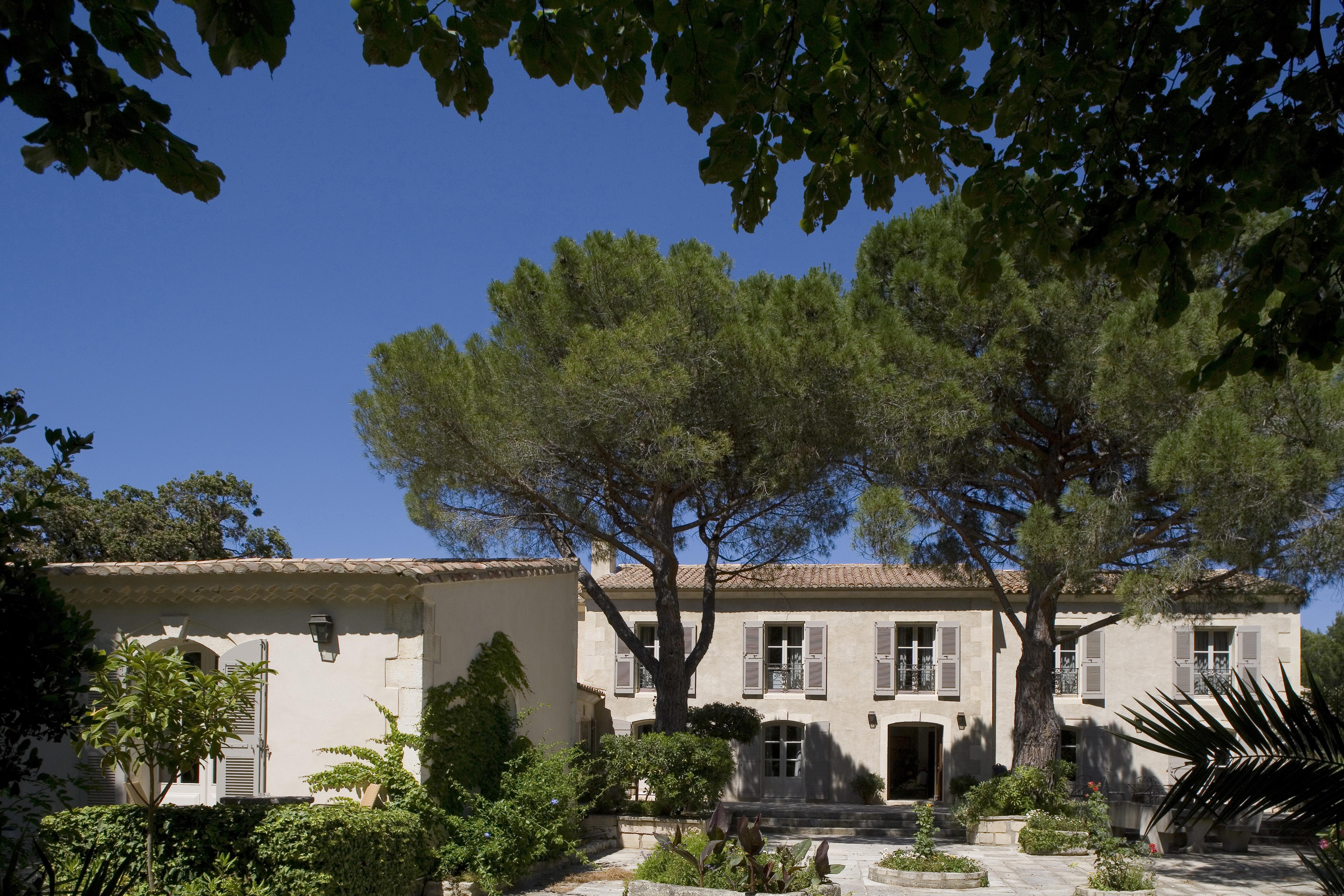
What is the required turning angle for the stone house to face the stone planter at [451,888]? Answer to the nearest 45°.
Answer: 0° — it already faces it

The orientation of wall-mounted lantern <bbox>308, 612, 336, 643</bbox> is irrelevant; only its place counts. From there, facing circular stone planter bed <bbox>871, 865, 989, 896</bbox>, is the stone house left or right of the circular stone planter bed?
left

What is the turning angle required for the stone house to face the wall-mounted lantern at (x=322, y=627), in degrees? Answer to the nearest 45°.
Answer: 0° — it already faces it

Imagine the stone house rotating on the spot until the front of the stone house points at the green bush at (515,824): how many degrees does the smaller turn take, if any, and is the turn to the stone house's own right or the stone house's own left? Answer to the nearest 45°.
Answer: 0° — it already faces it

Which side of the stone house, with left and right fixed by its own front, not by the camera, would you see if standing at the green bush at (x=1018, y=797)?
front

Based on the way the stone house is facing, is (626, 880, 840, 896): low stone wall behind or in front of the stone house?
in front

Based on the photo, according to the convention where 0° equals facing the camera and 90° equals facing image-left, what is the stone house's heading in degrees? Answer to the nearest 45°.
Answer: approximately 0°

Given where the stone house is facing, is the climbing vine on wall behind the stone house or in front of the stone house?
in front

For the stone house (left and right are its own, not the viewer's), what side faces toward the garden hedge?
front
